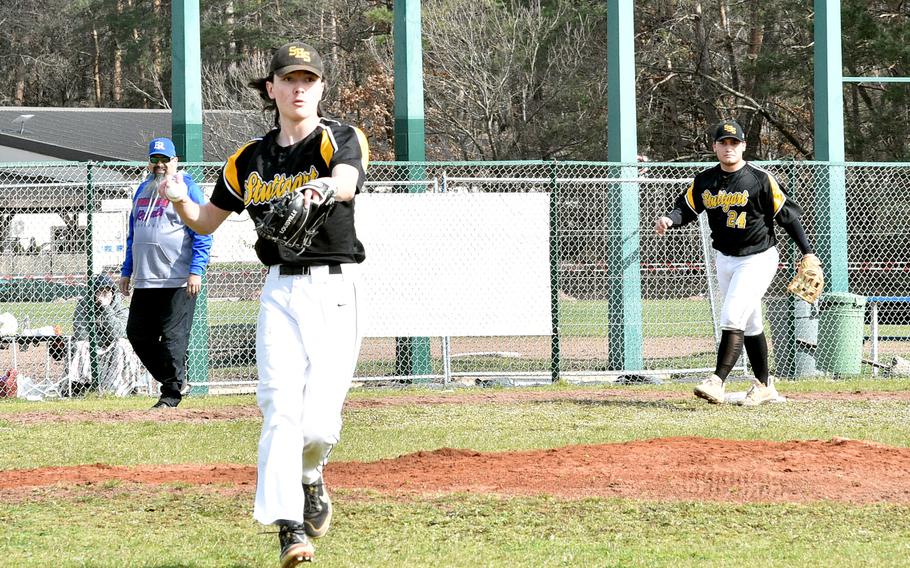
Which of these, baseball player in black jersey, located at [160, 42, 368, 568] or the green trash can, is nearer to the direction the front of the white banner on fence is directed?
the baseball player in black jersey

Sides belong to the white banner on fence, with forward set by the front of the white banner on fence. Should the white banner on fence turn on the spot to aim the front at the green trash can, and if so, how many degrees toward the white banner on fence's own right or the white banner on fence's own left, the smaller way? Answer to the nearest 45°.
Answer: approximately 90° to the white banner on fence's own left

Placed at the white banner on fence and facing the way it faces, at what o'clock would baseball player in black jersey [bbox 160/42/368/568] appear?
The baseball player in black jersey is roughly at 12 o'clock from the white banner on fence.

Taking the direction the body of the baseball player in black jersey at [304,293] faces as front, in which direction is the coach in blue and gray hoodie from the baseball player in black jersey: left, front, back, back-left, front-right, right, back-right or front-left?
back

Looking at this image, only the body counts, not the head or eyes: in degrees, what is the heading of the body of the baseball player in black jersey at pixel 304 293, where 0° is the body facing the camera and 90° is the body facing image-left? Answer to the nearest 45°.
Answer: approximately 0°

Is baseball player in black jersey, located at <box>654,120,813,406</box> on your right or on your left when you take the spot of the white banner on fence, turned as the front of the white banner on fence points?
on your left

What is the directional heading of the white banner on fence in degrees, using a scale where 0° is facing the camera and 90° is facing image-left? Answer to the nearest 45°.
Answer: approximately 0°

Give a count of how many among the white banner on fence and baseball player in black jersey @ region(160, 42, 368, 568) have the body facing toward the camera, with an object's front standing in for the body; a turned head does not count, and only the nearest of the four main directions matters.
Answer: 2
